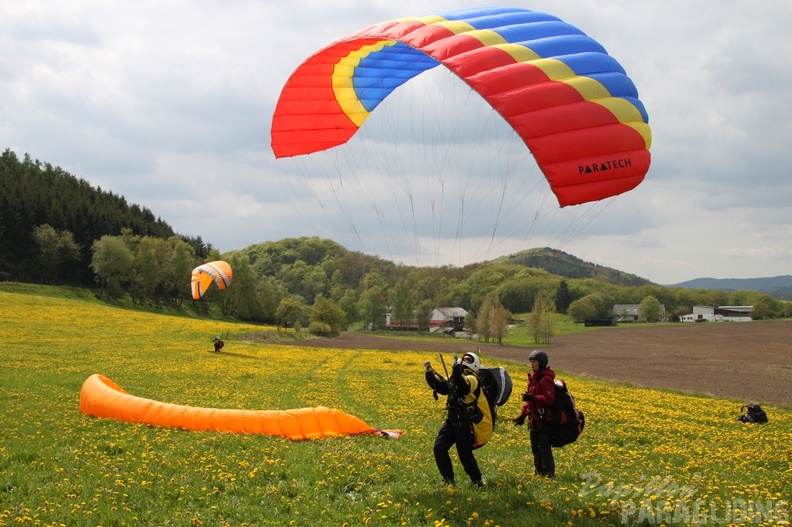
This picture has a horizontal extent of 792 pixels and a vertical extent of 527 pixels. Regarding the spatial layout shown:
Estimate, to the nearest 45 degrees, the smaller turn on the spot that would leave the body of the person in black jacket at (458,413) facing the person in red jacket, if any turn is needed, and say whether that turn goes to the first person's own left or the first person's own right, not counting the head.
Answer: approximately 180°

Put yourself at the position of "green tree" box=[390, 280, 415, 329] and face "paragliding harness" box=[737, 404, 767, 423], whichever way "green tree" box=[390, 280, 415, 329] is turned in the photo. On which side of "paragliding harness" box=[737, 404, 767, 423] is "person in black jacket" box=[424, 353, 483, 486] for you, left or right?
right
